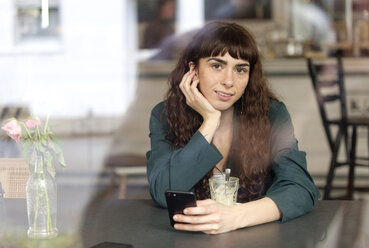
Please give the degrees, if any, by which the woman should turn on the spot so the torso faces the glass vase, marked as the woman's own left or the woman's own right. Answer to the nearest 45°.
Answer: approximately 45° to the woman's own right

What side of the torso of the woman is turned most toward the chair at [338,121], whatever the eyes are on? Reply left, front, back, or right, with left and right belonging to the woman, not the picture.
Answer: back

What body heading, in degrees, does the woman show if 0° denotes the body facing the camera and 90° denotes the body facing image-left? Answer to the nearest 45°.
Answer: approximately 0°
